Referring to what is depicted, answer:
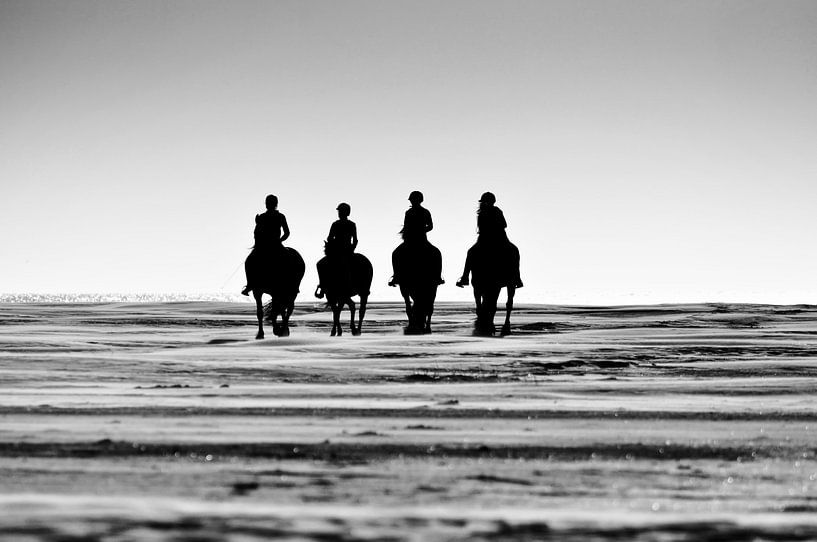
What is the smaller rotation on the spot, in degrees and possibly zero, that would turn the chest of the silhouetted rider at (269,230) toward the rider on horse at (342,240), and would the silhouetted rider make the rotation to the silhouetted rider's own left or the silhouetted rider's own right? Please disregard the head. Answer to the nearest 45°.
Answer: approximately 90° to the silhouetted rider's own right

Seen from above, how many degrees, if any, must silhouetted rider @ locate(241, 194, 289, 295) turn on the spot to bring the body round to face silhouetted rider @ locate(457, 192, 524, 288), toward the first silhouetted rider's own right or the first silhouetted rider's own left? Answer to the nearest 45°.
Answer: approximately 135° to the first silhouetted rider's own right

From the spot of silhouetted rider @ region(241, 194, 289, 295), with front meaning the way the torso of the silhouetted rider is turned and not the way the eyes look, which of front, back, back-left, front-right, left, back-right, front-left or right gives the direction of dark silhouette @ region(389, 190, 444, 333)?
back-right

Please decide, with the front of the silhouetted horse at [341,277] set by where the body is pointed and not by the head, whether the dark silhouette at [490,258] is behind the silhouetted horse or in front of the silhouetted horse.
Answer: behind

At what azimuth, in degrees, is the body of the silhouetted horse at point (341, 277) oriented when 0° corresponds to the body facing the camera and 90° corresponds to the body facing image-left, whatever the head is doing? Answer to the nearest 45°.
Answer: approximately 135°

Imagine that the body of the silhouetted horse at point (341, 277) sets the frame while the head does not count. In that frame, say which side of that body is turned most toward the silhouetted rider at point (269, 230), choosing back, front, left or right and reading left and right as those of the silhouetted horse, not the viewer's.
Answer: left
